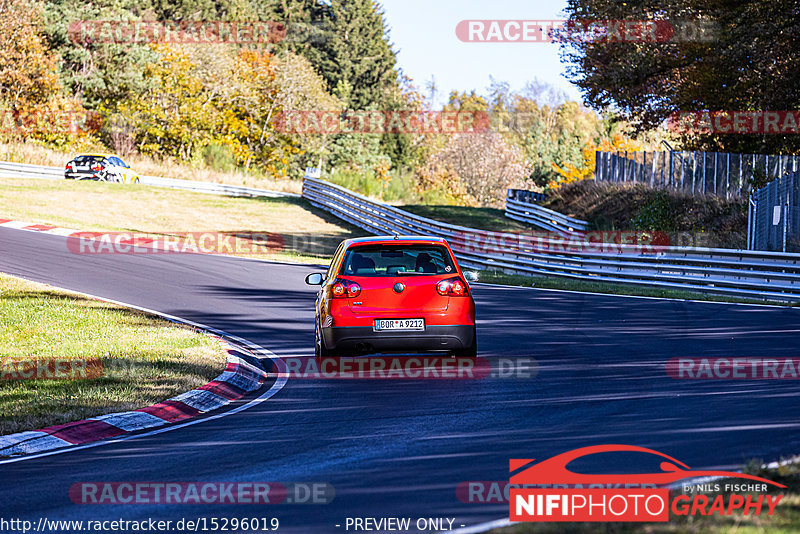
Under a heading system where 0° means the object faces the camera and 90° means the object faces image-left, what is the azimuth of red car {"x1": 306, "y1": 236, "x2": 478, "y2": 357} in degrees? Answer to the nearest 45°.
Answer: approximately 180°

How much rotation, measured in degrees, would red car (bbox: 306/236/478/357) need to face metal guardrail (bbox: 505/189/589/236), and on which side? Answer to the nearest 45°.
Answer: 0° — it already faces it

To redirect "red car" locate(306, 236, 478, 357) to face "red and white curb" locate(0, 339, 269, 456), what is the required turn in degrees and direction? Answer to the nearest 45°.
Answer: approximately 135° to its left

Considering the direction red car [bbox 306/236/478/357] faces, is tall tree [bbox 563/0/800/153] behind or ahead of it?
ahead

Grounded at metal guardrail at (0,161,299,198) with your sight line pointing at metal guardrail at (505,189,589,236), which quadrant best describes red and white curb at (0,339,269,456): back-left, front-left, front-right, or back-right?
front-right
